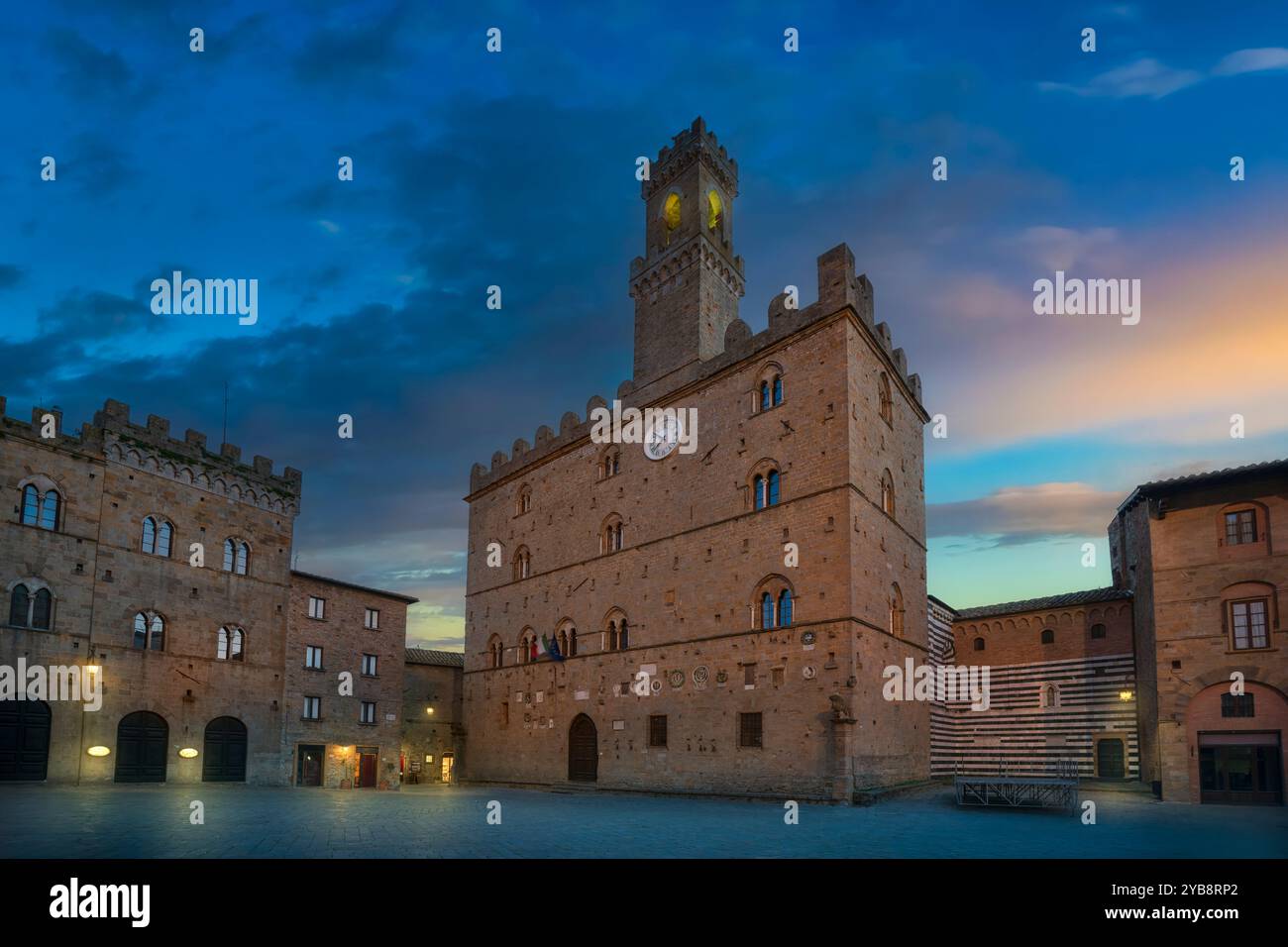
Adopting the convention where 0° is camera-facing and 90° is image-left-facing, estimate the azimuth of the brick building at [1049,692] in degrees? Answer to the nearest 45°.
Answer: approximately 0°

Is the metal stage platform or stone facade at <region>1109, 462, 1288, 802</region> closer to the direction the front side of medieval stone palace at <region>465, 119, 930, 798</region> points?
the metal stage platform

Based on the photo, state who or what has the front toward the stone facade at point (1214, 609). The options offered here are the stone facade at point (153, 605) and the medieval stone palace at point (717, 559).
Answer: the stone facade at point (153, 605)

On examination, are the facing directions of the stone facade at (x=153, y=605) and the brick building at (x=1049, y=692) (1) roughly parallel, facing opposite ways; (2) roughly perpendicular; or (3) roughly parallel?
roughly perpendicular

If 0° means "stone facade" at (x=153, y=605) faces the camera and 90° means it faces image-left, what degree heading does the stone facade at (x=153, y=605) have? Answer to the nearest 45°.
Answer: approximately 315°

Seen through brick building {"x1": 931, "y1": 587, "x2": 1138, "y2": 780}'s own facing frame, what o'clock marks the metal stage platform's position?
The metal stage platform is roughly at 12 o'clock from the brick building.

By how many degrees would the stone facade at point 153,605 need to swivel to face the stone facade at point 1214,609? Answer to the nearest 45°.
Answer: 0° — it already faces it
